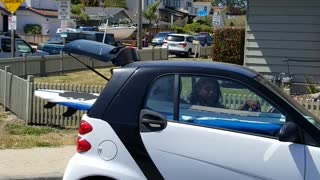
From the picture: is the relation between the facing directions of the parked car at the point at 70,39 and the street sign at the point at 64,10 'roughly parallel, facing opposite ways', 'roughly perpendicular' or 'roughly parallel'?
roughly perpendicular

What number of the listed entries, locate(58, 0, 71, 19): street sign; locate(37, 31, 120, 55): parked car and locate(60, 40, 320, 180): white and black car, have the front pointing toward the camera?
1

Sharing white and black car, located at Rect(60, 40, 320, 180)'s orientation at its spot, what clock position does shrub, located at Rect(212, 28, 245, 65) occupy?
The shrub is roughly at 9 o'clock from the white and black car.

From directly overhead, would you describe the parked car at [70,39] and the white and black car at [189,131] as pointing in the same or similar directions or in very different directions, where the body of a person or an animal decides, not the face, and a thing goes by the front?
very different directions

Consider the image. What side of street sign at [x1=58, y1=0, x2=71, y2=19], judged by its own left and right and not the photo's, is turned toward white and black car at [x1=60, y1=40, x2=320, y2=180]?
front

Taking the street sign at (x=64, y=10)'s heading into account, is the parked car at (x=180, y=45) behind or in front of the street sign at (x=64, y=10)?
behind

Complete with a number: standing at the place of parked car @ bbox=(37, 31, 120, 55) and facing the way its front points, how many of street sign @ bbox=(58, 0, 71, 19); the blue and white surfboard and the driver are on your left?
3

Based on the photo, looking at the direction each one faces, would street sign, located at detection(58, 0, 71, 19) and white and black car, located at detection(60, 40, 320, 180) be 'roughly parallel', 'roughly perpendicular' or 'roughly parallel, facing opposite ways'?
roughly perpendicular

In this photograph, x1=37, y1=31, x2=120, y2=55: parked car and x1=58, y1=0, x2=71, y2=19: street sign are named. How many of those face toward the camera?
1

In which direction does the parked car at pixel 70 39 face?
to the viewer's left

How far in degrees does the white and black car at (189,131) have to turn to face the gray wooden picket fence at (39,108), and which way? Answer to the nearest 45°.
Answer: approximately 135° to its left

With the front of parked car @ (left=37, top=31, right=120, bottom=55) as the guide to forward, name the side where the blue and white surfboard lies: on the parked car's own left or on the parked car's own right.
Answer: on the parked car's own left

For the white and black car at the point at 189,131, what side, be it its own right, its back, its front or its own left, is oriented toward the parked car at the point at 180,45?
left

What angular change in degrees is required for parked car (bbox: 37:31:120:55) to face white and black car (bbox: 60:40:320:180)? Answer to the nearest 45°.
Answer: approximately 90° to its left

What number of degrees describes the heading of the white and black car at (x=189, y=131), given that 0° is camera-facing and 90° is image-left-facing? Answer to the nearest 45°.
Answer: approximately 270°
